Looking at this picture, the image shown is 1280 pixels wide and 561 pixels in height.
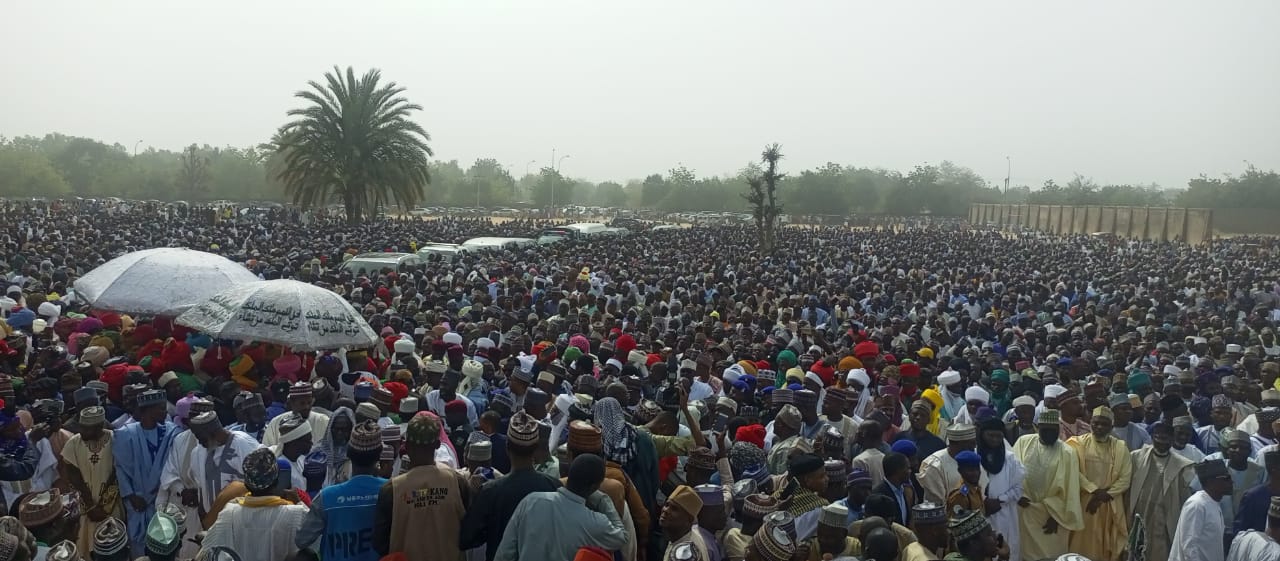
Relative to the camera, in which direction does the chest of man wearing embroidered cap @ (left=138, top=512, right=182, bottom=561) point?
away from the camera

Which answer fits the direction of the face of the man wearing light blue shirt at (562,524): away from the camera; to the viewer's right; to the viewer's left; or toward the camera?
away from the camera

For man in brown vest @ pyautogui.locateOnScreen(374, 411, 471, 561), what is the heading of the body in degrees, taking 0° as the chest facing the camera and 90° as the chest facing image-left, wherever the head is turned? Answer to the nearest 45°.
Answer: approximately 180°

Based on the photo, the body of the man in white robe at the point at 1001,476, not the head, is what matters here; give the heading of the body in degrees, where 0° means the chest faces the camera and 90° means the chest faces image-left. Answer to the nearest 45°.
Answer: approximately 45°

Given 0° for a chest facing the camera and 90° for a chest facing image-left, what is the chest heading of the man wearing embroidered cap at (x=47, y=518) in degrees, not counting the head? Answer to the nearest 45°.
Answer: approximately 180°

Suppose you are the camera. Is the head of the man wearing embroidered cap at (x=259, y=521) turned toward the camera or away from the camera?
away from the camera

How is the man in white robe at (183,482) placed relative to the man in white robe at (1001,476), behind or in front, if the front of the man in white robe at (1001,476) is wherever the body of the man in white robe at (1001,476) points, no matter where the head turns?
in front

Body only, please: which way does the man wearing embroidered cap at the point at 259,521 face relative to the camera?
away from the camera

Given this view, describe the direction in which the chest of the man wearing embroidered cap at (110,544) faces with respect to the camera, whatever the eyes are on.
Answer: away from the camera

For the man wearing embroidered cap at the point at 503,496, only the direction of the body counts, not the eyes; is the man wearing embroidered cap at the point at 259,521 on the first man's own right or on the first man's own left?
on the first man's own left

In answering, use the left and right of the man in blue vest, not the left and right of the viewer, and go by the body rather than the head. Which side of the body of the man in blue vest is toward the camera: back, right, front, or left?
back

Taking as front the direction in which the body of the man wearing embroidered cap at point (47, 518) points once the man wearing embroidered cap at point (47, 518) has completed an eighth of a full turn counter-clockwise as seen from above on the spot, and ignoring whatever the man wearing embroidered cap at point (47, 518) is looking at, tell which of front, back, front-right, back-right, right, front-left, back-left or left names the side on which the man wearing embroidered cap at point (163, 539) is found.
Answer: back
